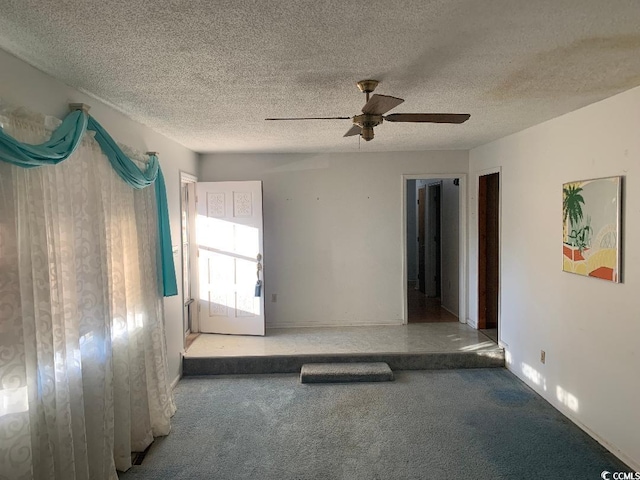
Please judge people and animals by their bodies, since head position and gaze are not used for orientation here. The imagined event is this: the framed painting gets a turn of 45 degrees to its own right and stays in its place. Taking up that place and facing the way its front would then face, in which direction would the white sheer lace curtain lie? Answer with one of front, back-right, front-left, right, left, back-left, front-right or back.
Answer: front-left

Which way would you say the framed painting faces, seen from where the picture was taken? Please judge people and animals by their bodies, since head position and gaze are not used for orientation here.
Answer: facing the viewer and to the left of the viewer

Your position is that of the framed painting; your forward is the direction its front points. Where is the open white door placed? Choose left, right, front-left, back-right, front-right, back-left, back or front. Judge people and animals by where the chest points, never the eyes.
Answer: front-right

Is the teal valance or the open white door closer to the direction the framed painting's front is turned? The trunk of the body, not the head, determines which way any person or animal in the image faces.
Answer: the teal valance

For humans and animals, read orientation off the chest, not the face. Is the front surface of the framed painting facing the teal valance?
yes
